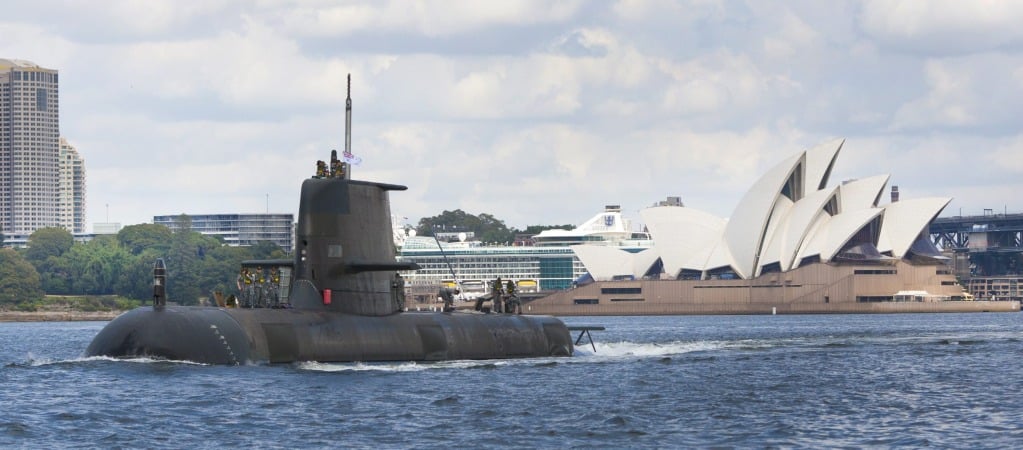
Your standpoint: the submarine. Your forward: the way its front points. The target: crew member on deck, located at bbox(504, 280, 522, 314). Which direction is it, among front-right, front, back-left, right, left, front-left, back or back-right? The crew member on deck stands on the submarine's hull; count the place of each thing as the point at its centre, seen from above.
back

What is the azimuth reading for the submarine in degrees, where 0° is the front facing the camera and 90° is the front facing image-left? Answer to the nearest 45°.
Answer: approximately 45°
